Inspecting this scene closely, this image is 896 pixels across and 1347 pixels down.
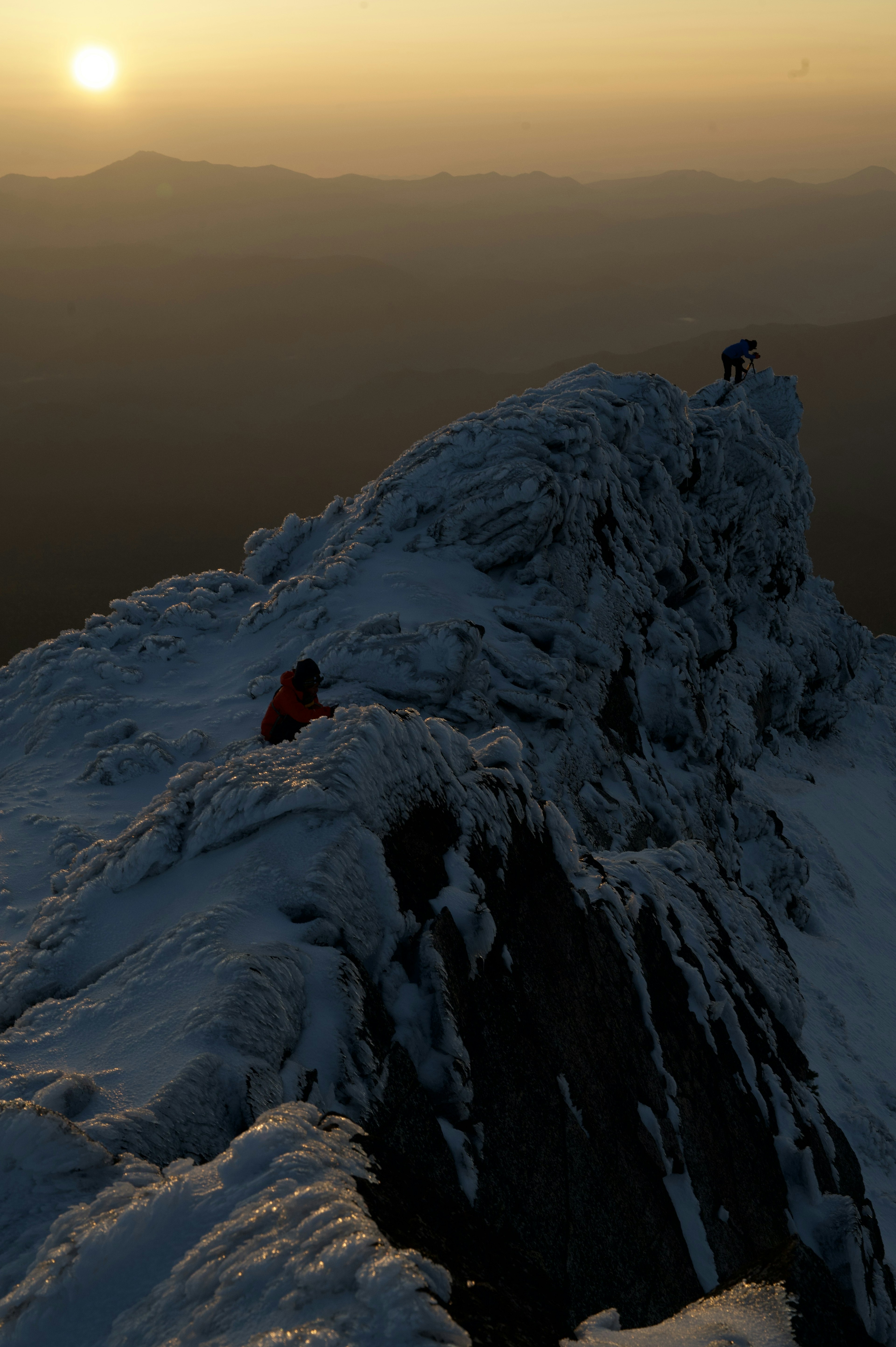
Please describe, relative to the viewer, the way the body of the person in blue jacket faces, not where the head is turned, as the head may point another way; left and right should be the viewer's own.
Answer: facing to the right of the viewer

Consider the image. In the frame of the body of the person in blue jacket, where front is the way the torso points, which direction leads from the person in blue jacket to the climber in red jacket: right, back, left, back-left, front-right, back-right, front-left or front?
right
